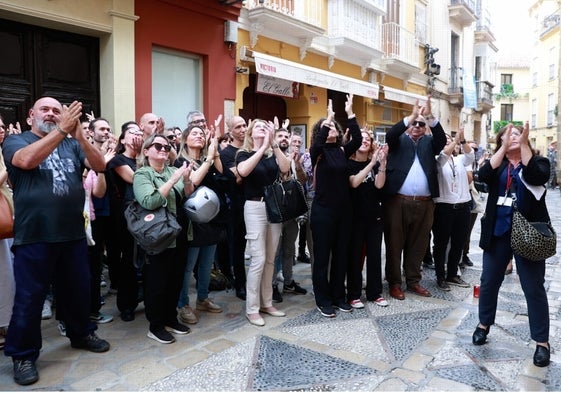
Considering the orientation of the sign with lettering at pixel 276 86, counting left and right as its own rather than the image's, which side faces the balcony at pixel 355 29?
left

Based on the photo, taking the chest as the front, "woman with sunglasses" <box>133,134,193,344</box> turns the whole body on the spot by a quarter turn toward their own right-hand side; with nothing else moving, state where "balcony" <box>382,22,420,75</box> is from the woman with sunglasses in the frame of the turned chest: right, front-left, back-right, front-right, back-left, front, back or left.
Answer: back

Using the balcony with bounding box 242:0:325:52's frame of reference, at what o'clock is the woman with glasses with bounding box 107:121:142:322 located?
The woman with glasses is roughly at 2 o'clock from the balcony.

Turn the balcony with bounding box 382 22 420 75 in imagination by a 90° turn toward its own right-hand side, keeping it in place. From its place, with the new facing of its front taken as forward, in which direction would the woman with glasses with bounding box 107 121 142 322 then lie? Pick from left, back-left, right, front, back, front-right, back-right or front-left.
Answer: front-left

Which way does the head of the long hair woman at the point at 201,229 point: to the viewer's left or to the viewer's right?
to the viewer's right

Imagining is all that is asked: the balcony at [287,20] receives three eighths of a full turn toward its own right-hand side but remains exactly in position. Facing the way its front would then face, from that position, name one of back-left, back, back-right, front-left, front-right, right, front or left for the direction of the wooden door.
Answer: front-left

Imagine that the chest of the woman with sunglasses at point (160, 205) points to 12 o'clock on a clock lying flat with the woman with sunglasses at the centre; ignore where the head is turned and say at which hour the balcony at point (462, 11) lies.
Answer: The balcony is roughly at 9 o'clock from the woman with sunglasses.

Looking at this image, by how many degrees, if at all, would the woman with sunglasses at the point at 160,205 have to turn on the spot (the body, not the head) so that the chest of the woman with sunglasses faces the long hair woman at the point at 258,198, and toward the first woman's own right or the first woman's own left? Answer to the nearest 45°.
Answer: approximately 45° to the first woman's own left

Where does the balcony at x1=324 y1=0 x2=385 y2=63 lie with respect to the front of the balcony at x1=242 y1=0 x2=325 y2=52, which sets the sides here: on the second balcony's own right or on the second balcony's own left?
on the second balcony's own left

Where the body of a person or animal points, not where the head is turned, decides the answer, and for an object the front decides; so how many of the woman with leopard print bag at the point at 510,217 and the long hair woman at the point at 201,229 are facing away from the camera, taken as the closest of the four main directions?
0

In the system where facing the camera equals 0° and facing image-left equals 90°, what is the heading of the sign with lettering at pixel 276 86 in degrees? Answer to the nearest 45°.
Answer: approximately 315°

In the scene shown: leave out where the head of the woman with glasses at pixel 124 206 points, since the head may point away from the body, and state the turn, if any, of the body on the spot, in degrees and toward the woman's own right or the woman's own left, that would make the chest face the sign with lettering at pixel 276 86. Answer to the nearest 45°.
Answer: approximately 90° to the woman's own left

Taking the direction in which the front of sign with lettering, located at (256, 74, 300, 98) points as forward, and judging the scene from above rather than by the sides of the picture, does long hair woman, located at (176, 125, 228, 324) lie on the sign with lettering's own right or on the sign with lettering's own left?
on the sign with lettering's own right

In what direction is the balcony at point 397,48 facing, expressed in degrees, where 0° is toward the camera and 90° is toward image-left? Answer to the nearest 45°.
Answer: approximately 315°

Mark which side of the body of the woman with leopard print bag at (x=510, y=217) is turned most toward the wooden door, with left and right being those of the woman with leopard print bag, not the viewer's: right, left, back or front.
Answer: right

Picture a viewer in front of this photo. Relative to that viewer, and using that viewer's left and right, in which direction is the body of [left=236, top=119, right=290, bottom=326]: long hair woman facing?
facing the viewer and to the right of the viewer
